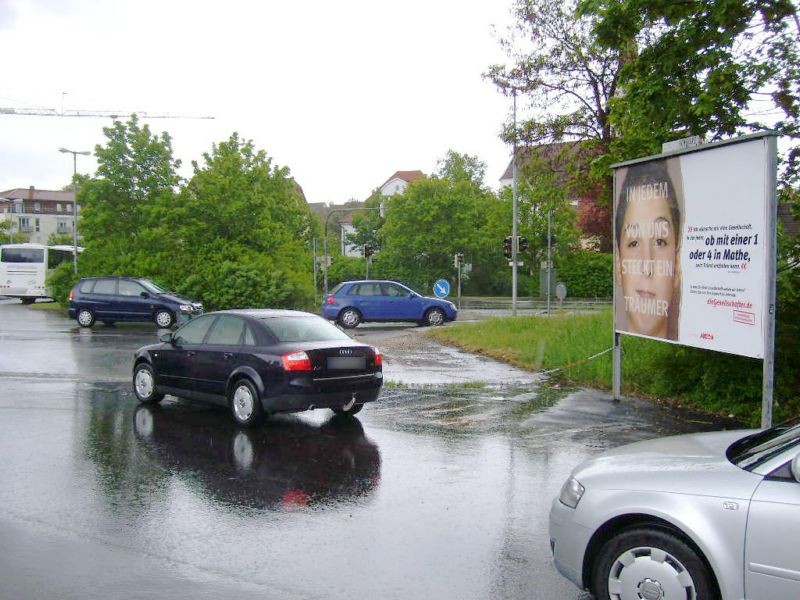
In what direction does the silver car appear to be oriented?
to the viewer's left

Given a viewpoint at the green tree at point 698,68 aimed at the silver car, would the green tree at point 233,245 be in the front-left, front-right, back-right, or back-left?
back-right

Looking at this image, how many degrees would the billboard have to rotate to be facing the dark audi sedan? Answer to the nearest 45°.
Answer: approximately 45° to its right

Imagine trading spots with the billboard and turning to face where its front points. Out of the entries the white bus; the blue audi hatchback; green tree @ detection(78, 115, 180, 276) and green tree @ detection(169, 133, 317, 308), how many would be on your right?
4

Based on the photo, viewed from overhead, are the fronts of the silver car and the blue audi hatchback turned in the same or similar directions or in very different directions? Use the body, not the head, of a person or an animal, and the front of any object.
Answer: very different directions

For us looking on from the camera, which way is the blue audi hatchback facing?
facing to the right of the viewer

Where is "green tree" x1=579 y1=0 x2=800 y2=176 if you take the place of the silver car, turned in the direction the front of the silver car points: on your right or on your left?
on your right

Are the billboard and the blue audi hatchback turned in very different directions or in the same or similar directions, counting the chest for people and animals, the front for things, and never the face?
very different directions

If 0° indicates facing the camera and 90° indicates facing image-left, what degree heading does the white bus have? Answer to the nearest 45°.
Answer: approximately 225°

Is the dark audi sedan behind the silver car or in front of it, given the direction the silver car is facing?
in front

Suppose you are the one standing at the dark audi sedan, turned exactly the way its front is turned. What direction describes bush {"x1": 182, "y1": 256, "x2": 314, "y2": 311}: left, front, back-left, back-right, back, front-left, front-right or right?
front-right

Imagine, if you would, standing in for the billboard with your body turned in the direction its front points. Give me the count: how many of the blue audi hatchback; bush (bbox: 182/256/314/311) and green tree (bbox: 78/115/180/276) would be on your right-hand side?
3

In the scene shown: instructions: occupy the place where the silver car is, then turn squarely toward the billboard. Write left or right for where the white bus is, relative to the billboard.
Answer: left

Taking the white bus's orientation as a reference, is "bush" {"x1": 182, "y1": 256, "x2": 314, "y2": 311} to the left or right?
on its right
